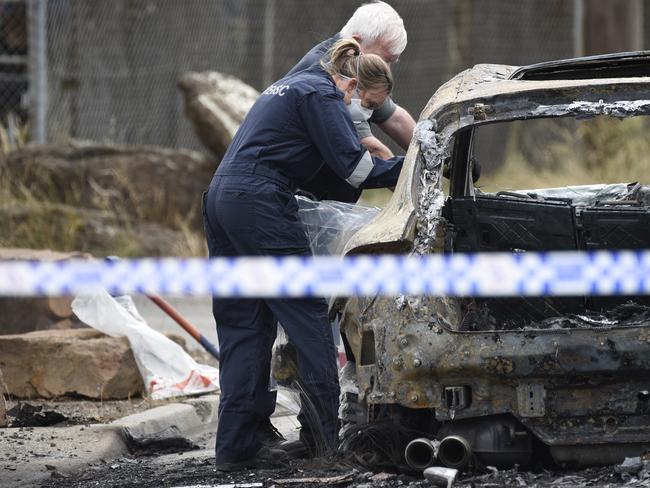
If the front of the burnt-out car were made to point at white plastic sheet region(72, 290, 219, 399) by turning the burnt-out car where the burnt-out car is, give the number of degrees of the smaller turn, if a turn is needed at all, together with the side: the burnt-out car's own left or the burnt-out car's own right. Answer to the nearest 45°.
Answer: approximately 45° to the burnt-out car's own left

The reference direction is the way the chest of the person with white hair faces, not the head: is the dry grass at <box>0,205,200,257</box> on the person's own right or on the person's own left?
on the person's own left

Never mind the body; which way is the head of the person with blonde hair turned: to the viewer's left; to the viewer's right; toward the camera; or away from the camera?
to the viewer's right

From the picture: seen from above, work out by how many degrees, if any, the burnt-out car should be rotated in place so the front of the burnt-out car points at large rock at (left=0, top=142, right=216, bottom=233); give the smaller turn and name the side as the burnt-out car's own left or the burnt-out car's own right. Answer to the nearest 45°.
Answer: approximately 45° to the burnt-out car's own left

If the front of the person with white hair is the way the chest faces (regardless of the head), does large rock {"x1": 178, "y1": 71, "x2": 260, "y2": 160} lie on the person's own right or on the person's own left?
on the person's own left

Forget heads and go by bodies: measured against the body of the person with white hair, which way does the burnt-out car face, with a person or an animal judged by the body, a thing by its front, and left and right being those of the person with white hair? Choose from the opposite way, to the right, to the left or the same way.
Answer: to the left

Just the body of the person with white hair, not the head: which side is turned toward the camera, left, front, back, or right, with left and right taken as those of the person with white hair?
right

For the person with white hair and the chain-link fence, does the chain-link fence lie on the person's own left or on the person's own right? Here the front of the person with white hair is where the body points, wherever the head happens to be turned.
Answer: on the person's own left

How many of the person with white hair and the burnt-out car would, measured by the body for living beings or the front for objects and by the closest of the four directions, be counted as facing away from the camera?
1

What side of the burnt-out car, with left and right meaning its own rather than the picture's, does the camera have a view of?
back
